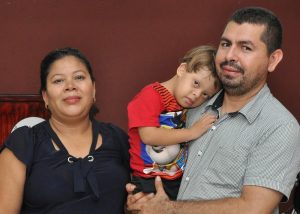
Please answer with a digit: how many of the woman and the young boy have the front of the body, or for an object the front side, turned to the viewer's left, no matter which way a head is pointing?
0

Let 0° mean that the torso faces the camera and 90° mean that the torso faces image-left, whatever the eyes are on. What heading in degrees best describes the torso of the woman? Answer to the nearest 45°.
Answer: approximately 0°

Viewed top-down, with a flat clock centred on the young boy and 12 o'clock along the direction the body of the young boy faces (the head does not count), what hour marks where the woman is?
The woman is roughly at 4 o'clock from the young boy.

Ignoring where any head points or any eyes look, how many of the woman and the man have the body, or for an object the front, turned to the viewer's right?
0

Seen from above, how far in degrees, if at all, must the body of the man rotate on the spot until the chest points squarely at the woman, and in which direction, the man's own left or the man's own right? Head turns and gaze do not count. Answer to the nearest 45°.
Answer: approximately 45° to the man's own right

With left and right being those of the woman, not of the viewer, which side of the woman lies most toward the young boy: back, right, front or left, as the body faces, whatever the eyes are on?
left

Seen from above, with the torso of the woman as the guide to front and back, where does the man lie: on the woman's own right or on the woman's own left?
on the woman's own left
